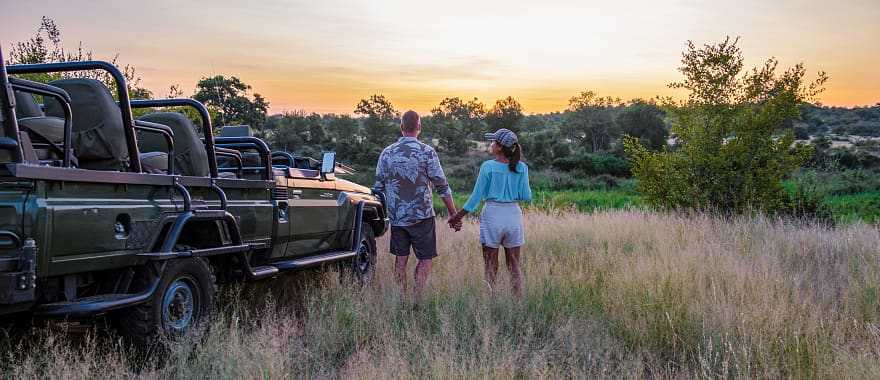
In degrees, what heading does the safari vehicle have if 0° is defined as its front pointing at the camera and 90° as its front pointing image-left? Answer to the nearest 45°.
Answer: approximately 225°

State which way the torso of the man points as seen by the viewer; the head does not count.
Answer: away from the camera

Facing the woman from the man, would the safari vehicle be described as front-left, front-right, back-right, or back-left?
back-right

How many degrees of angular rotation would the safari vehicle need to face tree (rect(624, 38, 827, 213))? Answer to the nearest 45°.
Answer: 0° — it already faces it
